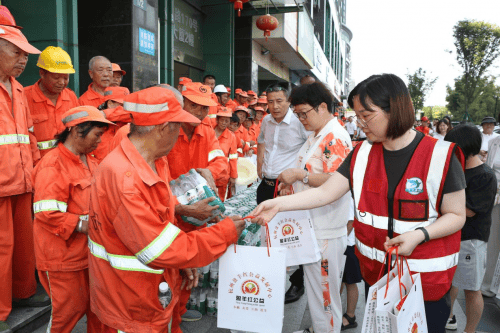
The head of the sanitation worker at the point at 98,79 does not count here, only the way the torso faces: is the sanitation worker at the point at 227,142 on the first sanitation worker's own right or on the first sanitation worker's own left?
on the first sanitation worker's own left

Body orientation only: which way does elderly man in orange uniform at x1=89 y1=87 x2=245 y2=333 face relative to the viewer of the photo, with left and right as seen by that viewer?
facing to the right of the viewer

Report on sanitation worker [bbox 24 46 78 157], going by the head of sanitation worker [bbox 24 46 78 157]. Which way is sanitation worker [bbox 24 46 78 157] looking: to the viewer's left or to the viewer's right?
to the viewer's right

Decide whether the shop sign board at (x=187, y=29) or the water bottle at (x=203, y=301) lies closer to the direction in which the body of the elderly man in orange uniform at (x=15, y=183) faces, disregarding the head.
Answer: the water bottle

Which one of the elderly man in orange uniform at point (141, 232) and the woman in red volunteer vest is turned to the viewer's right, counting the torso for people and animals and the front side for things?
the elderly man in orange uniform

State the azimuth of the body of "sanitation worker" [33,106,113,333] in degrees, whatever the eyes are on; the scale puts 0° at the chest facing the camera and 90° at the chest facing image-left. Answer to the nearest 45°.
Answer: approximately 315°

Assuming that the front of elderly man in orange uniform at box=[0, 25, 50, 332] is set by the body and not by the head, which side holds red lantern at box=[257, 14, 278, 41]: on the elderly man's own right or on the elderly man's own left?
on the elderly man's own left
